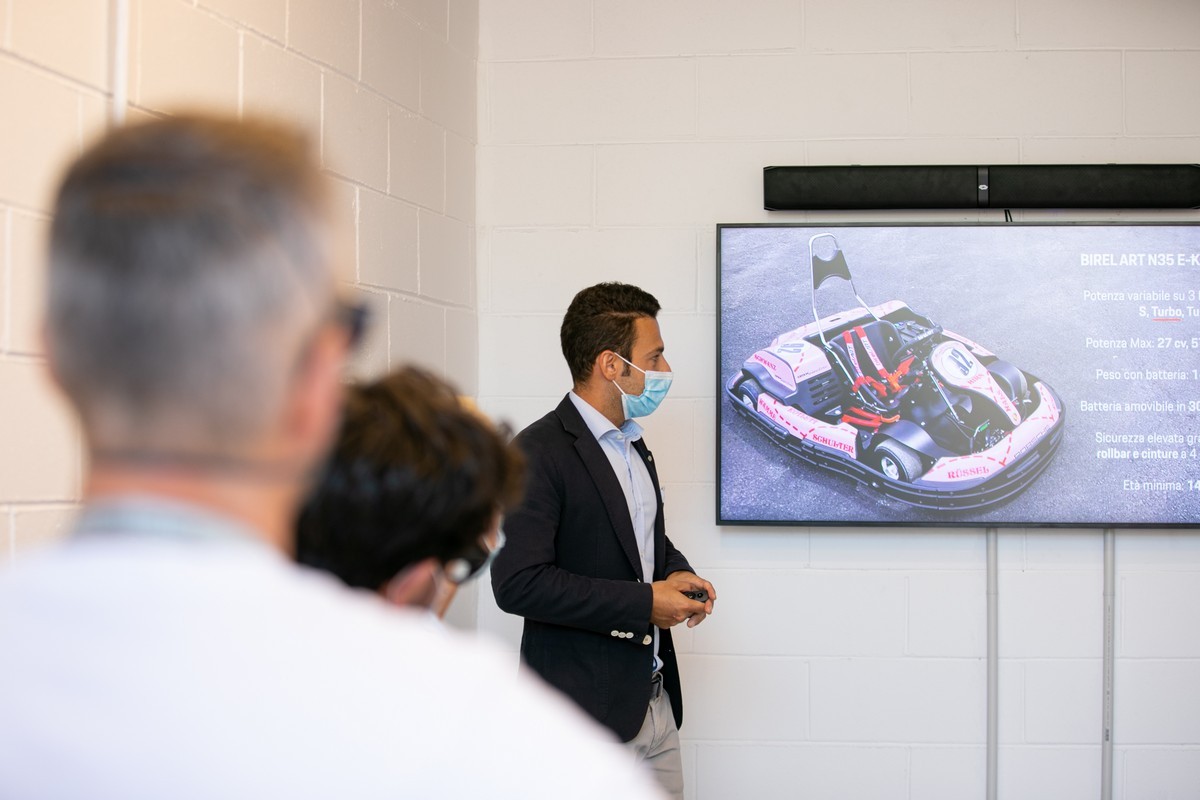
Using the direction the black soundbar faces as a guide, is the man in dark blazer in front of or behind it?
in front

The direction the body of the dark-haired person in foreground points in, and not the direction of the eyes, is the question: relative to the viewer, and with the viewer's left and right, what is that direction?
facing away from the viewer and to the right of the viewer

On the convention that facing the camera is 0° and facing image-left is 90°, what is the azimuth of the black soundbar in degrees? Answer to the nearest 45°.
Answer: approximately 0°

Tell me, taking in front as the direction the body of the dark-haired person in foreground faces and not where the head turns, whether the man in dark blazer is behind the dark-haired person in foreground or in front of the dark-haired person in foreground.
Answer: in front

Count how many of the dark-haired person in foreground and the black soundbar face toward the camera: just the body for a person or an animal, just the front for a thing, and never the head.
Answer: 1

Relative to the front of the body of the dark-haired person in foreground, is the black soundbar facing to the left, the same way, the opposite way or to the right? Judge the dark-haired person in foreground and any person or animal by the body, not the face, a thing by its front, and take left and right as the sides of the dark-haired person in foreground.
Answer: the opposite way

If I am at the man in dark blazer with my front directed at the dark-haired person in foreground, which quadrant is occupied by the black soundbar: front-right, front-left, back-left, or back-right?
back-left

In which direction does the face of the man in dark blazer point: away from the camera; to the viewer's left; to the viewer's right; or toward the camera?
to the viewer's right

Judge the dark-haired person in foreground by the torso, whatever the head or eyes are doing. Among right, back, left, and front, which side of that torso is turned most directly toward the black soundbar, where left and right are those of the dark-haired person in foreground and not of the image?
front

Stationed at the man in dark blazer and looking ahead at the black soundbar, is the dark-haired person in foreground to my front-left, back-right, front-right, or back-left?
back-right
